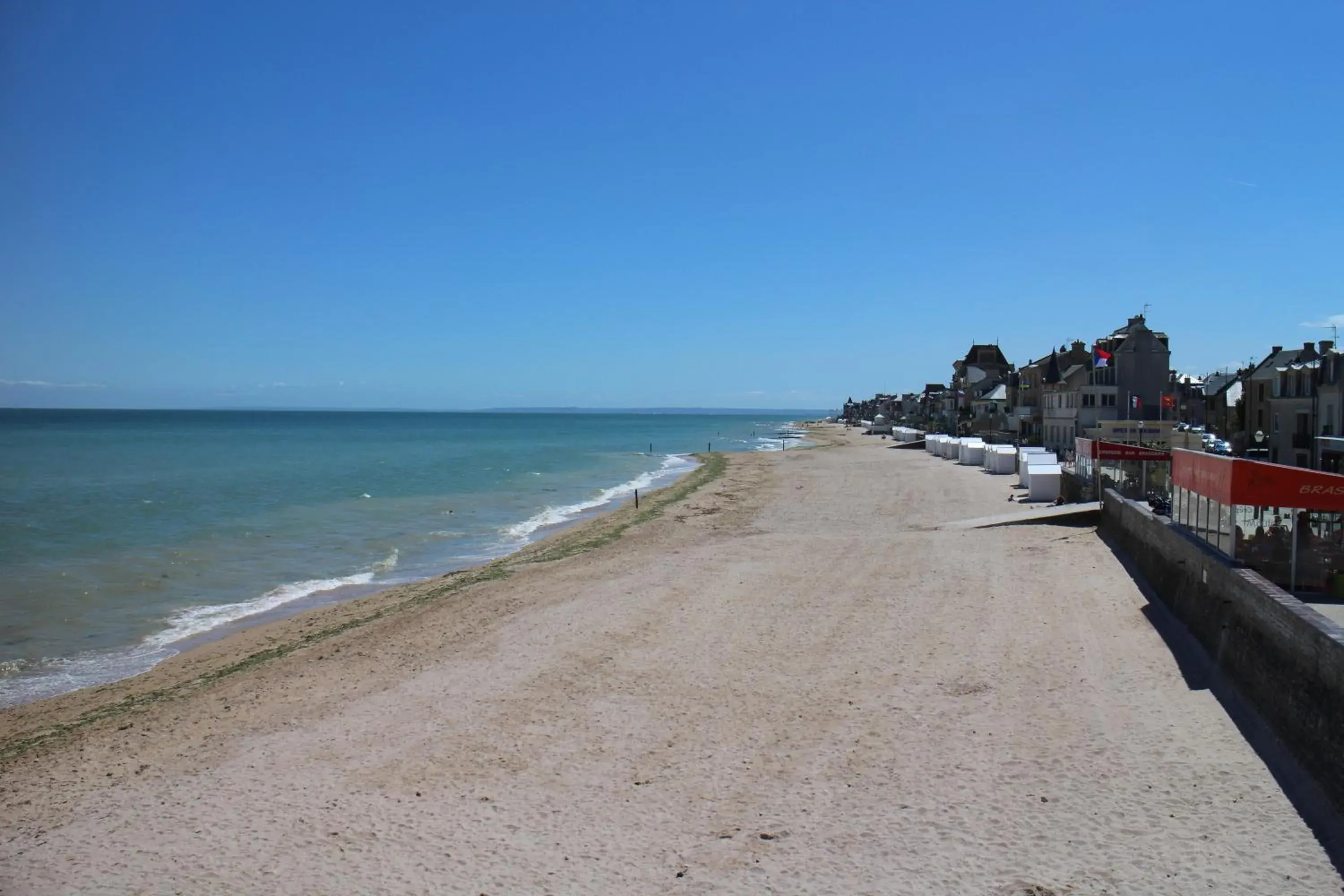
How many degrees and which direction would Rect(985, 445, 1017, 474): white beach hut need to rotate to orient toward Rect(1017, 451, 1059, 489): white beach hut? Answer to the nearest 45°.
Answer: approximately 90° to its left

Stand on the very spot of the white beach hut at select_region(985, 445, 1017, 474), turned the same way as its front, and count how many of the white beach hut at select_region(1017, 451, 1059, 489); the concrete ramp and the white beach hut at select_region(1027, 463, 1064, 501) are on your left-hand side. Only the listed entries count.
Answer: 3

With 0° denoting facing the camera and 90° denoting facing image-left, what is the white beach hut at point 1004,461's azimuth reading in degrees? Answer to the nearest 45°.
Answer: approximately 90°

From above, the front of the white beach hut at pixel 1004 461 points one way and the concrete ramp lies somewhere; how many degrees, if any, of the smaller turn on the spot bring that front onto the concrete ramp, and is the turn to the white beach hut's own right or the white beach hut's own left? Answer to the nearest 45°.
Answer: approximately 90° to the white beach hut's own left

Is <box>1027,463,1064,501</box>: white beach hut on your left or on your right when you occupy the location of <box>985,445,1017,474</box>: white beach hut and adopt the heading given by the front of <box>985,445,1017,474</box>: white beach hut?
on your left
